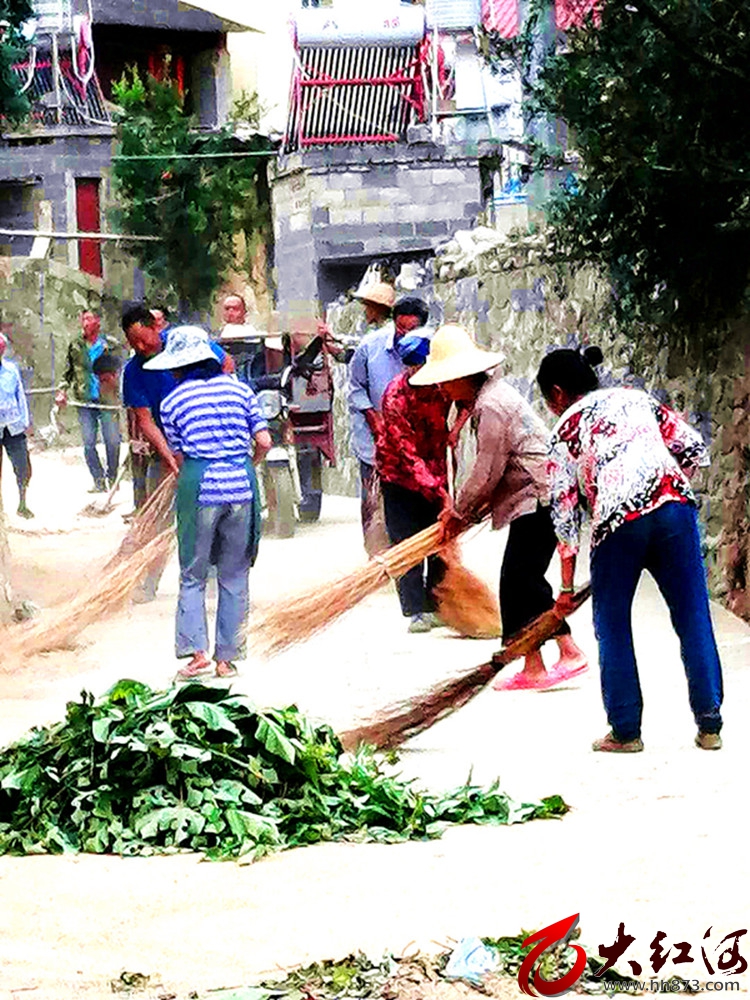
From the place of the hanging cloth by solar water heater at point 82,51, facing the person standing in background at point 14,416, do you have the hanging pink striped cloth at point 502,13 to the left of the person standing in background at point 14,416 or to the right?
left

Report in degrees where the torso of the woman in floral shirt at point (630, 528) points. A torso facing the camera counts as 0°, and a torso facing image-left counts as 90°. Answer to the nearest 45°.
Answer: approximately 135°

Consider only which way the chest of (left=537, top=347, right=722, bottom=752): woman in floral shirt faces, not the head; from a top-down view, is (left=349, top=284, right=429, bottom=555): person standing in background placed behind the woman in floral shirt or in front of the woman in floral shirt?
in front

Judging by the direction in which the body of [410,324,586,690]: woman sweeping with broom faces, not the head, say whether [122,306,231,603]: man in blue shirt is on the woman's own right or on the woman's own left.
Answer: on the woman's own right

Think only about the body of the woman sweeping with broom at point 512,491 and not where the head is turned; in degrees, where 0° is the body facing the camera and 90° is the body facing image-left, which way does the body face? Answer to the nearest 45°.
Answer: approximately 90°

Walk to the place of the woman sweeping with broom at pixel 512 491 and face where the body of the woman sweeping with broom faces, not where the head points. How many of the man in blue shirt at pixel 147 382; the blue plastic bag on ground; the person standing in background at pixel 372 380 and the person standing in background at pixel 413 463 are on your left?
1

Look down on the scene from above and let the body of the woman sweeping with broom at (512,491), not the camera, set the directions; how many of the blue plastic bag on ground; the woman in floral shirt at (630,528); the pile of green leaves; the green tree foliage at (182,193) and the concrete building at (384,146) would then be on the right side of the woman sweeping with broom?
2

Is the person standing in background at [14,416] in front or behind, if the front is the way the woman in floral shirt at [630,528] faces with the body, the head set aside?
in front

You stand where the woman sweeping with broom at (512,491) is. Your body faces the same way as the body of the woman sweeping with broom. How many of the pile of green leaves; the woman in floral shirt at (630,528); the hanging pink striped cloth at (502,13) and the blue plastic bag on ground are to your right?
1

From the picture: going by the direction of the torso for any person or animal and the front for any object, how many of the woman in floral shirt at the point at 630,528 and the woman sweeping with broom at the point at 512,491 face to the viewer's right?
0
